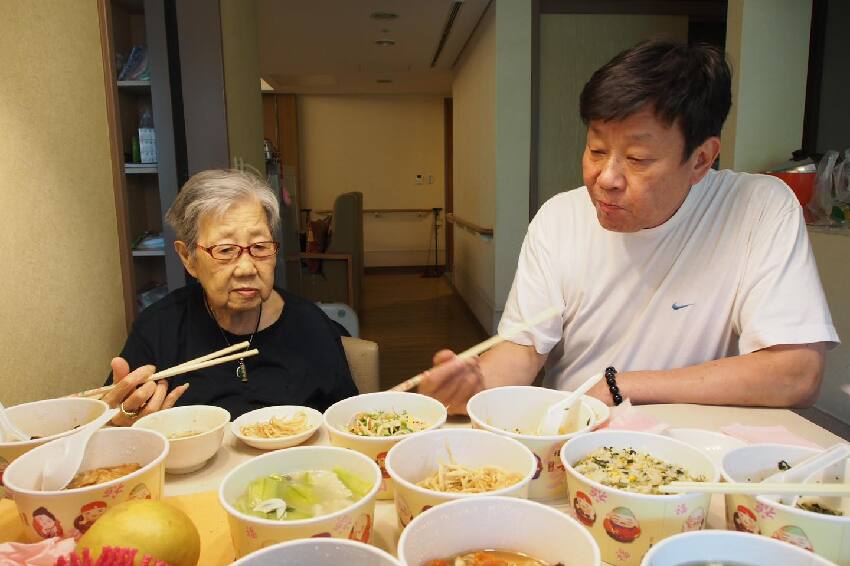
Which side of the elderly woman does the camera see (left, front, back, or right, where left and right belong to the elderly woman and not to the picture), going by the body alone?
front

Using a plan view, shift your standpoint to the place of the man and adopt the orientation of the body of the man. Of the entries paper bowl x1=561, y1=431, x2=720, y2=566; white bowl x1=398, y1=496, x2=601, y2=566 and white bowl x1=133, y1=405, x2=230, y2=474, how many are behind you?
0

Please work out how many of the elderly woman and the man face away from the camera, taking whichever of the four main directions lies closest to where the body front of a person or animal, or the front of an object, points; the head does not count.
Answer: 0

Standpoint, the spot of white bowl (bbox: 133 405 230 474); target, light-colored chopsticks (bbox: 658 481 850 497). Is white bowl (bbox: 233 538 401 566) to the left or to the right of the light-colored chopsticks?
right

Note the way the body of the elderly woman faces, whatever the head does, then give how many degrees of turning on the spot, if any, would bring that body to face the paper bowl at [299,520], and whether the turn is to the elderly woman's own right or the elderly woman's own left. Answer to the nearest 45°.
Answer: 0° — they already face it

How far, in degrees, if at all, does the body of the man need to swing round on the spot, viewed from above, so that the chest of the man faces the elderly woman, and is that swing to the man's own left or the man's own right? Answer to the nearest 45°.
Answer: approximately 45° to the man's own right

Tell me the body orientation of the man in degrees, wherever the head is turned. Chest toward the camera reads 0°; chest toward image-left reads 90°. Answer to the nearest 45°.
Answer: approximately 45°

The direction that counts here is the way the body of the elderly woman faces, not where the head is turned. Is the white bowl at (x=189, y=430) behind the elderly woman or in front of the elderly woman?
in front

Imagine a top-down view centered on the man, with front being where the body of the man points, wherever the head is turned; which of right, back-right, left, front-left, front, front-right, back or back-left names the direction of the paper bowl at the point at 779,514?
front-left

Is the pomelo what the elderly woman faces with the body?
yes

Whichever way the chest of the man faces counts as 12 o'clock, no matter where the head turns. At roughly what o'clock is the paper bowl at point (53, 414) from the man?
The paper bowl is roughly at 12 o'clock from the man.

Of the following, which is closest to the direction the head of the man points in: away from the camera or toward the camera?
toward the camera

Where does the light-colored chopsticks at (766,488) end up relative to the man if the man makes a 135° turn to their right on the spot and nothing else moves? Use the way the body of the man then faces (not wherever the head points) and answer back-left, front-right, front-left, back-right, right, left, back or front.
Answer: back

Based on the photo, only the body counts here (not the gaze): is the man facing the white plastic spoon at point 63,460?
yes

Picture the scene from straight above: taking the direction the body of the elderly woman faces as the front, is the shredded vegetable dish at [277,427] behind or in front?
in front

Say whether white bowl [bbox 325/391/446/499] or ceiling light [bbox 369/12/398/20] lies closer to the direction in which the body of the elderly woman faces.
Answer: the white bowl

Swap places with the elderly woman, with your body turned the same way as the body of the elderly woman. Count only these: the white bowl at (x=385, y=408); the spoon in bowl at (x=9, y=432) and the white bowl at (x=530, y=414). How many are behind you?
0

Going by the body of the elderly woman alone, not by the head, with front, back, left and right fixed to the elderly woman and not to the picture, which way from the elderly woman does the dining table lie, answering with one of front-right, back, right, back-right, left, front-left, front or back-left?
front
